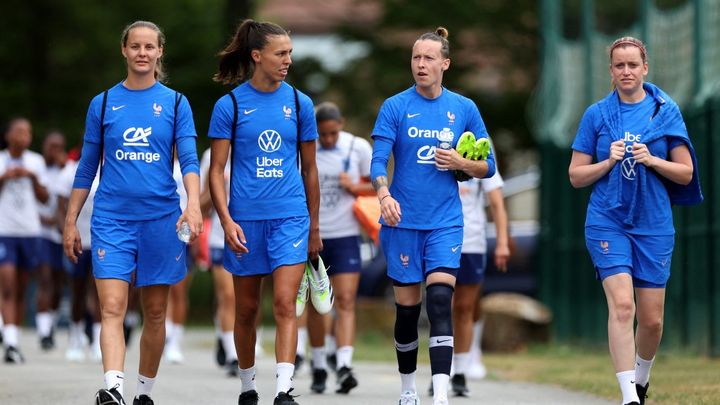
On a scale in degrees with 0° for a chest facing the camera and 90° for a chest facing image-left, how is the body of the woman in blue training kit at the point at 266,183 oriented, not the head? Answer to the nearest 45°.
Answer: approximately 0°

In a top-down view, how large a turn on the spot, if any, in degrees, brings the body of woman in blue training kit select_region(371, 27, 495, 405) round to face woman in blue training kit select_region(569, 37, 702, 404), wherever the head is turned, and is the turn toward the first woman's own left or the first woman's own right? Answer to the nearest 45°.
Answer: approximately 90° to the first woman's own left

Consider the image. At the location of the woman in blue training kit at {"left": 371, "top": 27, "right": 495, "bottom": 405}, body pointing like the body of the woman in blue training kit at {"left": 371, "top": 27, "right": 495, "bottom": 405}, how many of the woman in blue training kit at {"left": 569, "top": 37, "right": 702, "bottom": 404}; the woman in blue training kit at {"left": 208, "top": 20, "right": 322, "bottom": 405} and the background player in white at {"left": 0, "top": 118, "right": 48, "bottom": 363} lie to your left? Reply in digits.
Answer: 1

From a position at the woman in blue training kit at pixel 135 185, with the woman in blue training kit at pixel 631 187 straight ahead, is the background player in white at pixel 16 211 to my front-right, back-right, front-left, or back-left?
back-left

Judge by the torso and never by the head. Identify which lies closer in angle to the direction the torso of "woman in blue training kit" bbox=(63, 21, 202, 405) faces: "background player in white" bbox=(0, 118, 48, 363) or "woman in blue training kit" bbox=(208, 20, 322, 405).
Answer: the woman in blue training kit

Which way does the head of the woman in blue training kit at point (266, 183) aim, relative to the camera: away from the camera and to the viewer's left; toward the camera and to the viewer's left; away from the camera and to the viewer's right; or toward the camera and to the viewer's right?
toward the camera and to the viewer's right
